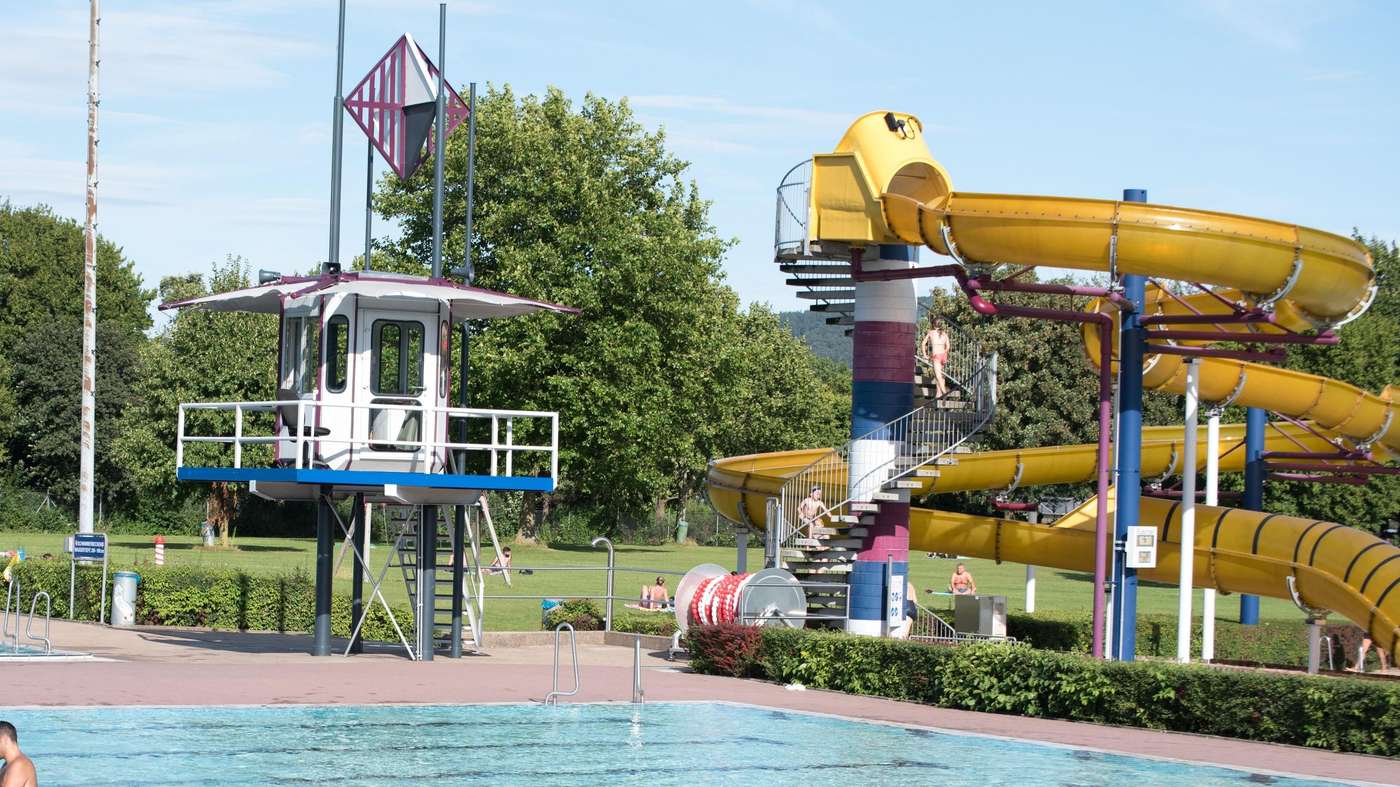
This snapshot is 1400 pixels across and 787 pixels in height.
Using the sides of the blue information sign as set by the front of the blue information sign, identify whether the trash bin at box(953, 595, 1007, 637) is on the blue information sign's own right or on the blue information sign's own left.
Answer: on the blue information sign's own left

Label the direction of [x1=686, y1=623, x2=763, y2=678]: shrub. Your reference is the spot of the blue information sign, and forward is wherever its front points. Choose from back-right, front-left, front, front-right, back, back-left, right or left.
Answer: front-left

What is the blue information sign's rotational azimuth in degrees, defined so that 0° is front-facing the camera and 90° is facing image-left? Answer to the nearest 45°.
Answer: approximately 0°

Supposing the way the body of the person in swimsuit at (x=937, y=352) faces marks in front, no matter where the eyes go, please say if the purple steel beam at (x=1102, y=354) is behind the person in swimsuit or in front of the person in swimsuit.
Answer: behind

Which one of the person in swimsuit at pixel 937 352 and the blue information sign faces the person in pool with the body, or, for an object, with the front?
the blue information sign

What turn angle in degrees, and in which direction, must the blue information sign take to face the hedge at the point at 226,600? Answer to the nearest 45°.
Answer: approximately 135° to its left
